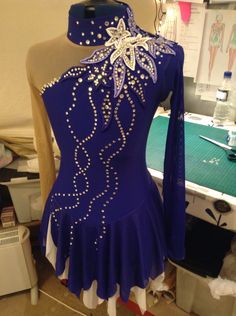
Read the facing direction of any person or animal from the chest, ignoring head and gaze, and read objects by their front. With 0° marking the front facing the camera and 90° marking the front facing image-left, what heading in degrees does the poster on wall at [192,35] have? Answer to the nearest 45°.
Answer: approximately 0°

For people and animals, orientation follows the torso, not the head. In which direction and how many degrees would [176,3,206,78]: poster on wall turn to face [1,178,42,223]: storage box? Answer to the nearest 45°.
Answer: approximately 45° to its right
